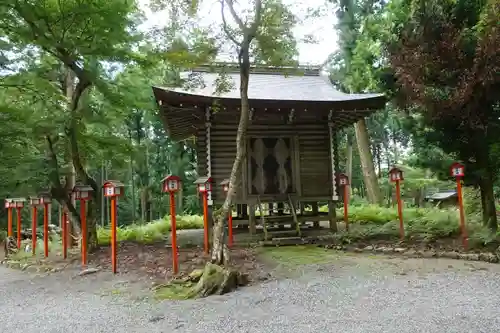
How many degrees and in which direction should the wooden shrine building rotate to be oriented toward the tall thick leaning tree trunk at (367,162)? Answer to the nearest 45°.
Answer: approximately 135° to its left

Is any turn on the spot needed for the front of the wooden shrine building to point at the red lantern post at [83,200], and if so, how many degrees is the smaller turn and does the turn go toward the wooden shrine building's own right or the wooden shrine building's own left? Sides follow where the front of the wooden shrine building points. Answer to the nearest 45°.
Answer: approximately 45° to the wooden shrine building's own right

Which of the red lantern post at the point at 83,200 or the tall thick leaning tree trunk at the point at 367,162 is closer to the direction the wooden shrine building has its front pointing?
the red lantern post

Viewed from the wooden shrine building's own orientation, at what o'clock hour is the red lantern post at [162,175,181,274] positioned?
The red lantern post is roughly at 1 o'clock from the wooden shrine building.

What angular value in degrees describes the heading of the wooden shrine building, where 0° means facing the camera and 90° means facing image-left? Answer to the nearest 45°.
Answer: approximately 0°

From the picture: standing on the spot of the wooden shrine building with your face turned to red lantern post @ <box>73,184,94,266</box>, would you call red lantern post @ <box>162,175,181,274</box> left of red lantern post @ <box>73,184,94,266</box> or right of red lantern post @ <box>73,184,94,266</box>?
left

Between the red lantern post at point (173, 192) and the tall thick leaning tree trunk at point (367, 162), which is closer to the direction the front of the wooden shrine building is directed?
the red lantern post
